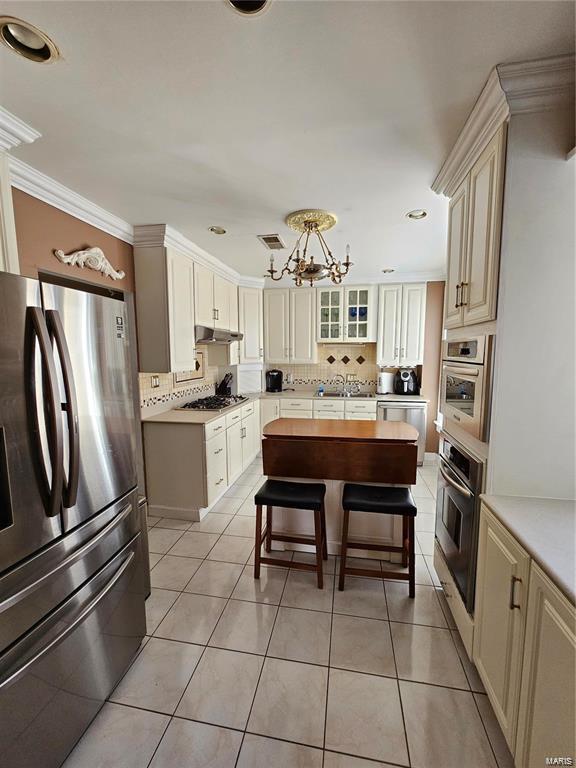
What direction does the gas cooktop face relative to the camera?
to the viewer's right

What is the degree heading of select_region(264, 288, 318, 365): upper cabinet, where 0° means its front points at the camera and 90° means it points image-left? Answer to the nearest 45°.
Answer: approximately 0°

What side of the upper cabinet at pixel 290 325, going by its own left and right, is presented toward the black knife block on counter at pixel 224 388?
right

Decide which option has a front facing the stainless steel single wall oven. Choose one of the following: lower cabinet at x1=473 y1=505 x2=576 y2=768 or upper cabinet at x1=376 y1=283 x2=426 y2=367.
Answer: the upper cabinet

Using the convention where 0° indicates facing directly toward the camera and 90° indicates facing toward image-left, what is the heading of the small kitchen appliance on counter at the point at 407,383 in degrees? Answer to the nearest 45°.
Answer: approximately 0°

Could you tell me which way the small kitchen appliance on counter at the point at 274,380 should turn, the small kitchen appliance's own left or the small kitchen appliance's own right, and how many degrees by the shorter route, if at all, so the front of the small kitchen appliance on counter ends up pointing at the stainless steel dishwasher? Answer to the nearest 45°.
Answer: approximately 45° to the small kitchen appliance's own left

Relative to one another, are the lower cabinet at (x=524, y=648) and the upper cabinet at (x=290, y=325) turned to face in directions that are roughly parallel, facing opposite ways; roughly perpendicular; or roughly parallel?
roughly perpendicular
